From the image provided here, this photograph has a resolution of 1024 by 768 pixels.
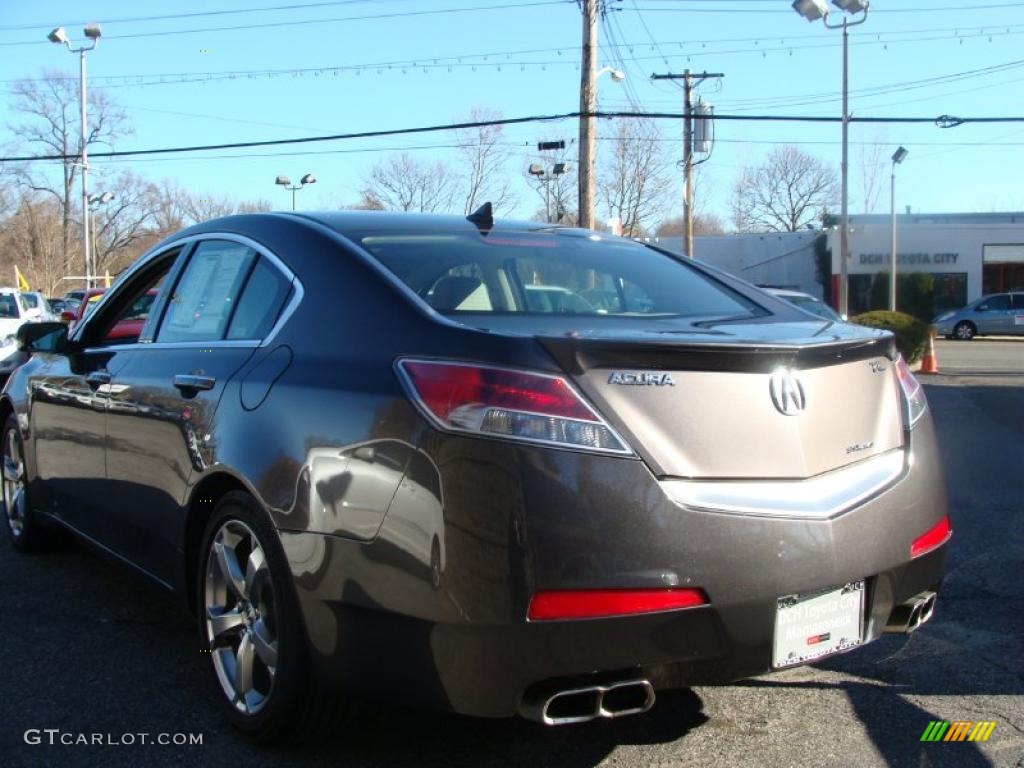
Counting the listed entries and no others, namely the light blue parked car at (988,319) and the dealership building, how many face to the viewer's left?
1

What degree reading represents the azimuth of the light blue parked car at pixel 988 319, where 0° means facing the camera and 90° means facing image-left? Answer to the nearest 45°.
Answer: approximately 90°

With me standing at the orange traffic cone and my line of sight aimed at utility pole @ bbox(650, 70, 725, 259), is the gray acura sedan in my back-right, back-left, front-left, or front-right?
back-left

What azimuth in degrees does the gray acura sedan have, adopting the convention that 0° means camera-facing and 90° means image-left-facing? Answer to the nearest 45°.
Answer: approximately 135°
